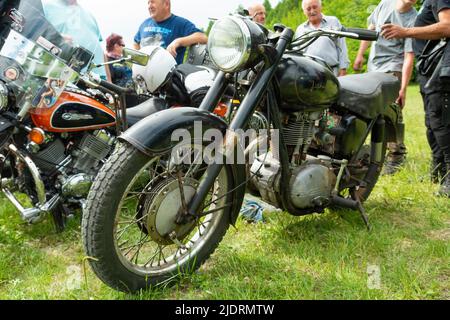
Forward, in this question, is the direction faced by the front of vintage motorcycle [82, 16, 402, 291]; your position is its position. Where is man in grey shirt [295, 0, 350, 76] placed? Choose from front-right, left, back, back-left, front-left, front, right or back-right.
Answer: back-right

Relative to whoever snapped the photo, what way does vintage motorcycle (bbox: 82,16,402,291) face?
facing the viewer and to the left of the viewer

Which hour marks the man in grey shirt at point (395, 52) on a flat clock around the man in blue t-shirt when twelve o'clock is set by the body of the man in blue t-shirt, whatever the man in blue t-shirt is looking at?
The man in grey shirt is roughly at 8 o'clock from the man in blue t-shirt.

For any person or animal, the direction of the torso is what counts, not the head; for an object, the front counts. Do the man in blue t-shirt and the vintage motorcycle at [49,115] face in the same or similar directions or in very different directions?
same or similar directions

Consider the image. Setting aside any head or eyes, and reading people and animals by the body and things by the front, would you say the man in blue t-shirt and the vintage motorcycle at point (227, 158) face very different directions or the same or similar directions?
same or similar directions

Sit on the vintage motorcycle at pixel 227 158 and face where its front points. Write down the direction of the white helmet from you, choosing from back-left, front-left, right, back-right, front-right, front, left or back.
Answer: right

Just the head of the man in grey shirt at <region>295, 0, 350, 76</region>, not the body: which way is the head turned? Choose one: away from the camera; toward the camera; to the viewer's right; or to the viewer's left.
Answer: toward the camera

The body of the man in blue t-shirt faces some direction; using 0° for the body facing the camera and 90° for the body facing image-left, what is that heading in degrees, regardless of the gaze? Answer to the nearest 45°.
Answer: approximately 45°

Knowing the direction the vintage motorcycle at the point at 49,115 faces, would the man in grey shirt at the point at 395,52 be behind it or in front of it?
behind

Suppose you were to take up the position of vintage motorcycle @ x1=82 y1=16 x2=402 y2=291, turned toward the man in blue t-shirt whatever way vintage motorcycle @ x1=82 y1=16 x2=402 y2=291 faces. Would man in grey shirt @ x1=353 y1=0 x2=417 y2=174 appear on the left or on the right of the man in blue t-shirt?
right

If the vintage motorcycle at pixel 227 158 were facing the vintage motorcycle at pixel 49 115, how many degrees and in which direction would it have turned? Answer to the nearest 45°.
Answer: approximately 90° to its right

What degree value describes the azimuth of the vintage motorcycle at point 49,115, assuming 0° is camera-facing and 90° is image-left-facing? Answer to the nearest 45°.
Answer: approximately 45°

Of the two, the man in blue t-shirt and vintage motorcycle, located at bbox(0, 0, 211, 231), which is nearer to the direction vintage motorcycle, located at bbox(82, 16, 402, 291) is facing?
the vintage motorcycle
